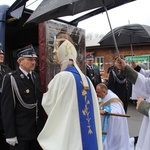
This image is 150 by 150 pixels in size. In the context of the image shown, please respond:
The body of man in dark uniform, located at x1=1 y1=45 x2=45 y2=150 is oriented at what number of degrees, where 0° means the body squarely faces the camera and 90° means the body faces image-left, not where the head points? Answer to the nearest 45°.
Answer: approximately 315°

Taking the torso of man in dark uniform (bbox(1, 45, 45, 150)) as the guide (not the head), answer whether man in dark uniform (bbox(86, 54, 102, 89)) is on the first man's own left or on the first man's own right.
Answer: on the first man's own left

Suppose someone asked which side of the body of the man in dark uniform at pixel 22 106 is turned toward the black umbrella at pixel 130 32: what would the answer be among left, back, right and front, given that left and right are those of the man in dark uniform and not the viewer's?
left

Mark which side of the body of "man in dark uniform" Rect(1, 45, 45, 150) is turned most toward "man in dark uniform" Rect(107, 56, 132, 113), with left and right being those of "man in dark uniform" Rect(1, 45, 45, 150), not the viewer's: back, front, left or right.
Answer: left

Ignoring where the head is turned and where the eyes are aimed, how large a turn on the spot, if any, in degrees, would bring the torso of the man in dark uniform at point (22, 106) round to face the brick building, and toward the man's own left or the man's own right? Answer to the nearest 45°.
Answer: approximately 90° to the man's own left

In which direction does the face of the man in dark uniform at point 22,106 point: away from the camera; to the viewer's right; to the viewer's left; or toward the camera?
to the viewer's right
